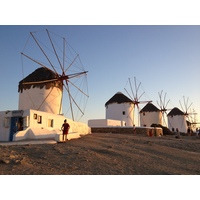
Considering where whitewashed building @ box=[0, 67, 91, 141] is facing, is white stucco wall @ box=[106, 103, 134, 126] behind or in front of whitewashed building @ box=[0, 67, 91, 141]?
behind

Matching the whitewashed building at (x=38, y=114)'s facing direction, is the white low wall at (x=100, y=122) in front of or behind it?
behind

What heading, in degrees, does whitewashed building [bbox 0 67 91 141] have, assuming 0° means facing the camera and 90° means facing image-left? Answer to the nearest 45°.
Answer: approximately 45°

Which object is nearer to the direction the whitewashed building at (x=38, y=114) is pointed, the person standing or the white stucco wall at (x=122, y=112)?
the person standing

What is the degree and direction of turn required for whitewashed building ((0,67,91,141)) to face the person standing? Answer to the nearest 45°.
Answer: approximately 45° to its left

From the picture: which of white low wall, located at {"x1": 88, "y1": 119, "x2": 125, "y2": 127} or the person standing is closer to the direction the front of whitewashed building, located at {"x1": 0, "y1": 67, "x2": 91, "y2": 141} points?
the person standing
